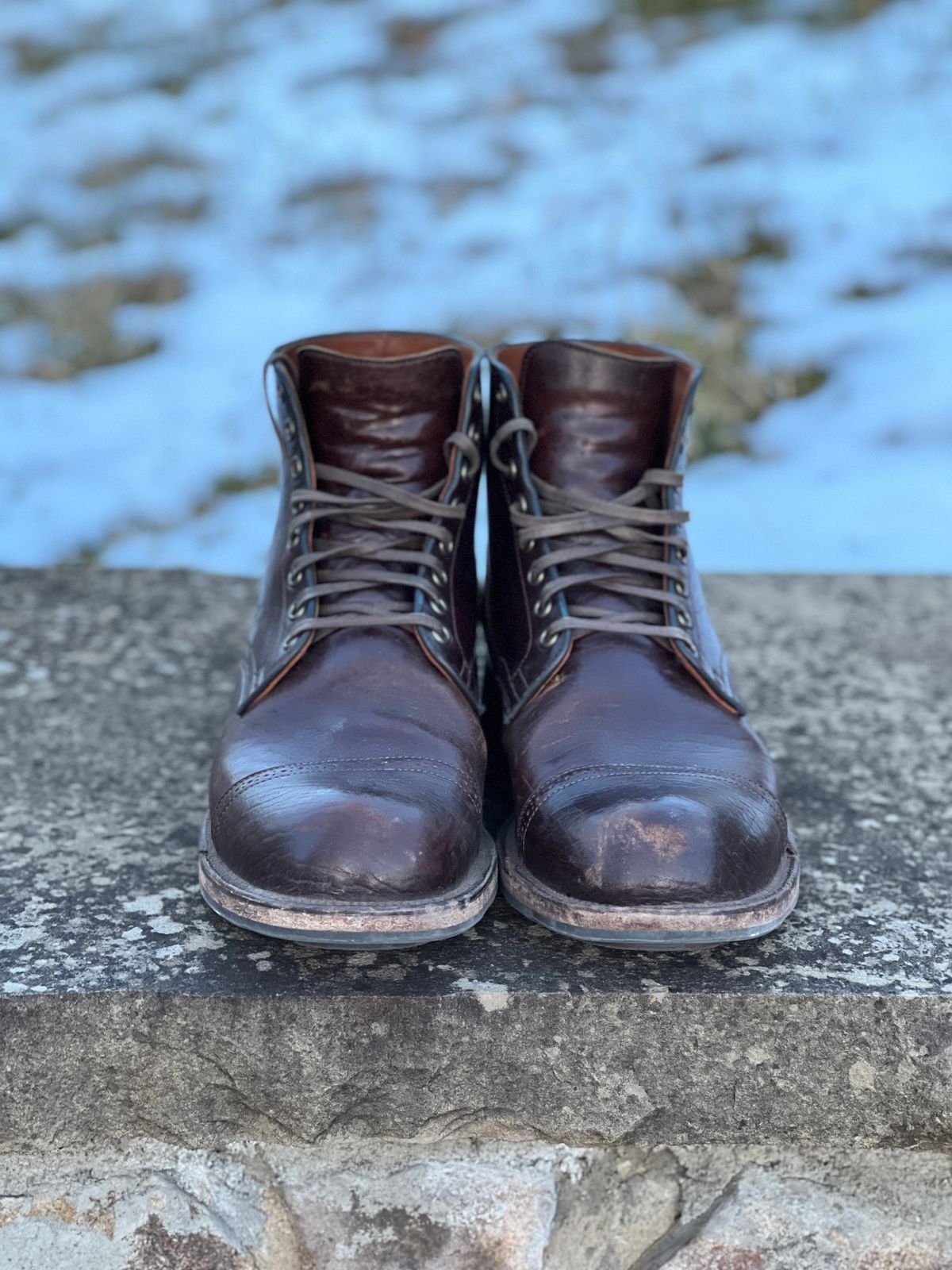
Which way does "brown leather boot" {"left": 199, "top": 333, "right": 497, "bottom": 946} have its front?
toward the camera

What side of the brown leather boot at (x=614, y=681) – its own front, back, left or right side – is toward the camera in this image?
front

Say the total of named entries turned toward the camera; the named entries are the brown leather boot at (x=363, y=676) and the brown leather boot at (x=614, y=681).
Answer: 2

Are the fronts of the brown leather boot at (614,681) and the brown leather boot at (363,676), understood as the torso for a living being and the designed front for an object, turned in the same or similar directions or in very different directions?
same or similar directions
